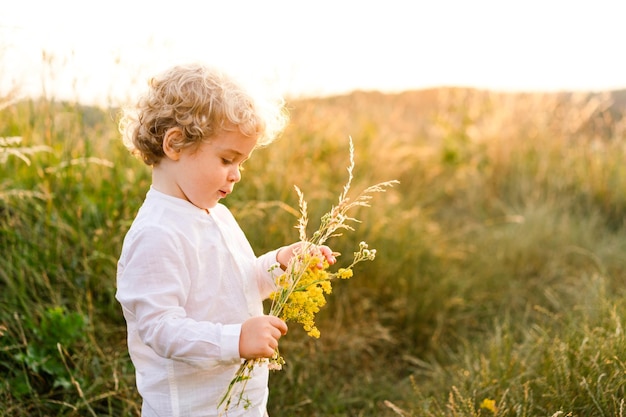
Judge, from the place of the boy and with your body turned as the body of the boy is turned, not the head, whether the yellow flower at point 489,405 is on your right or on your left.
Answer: on your left

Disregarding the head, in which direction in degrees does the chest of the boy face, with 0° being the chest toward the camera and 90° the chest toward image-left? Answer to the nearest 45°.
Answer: approximately 315°

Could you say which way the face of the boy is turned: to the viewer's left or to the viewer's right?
to the viewer's right
